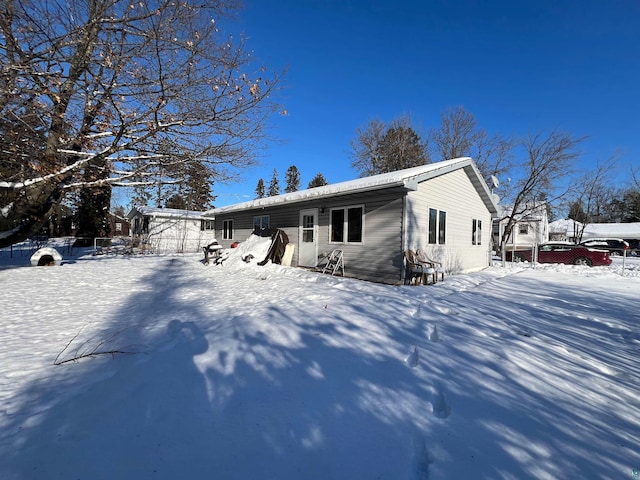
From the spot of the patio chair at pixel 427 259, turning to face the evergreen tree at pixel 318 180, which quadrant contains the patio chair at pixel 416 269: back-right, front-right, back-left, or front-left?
back-left

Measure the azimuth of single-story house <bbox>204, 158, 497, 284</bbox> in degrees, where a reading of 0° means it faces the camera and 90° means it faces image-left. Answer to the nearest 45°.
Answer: approximately 45°

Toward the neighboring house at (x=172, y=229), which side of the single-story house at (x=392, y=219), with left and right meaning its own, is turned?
right

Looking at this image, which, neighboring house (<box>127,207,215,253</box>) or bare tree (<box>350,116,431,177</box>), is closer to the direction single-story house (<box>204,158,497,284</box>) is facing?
the neighboring house

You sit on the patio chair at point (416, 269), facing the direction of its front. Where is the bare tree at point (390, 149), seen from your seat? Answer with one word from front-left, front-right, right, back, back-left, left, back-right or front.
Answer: back-left

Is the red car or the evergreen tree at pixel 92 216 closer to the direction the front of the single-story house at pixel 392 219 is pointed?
the evergreen tree

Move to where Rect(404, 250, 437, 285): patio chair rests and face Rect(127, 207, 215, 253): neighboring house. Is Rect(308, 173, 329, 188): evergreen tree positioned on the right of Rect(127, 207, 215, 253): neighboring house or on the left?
right

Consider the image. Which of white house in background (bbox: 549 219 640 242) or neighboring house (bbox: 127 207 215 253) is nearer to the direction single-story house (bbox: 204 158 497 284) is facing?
the neighboring house

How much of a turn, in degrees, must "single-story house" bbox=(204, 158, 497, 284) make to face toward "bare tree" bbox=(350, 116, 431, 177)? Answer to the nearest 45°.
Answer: approximately 135° to its right

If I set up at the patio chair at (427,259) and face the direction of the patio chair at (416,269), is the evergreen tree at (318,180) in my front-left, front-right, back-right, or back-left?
back-right
